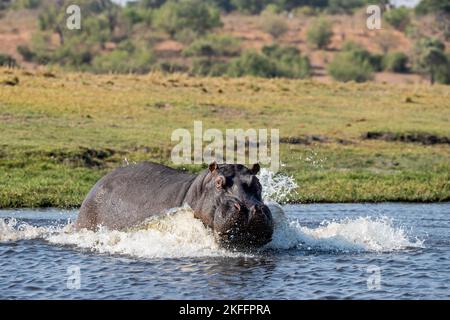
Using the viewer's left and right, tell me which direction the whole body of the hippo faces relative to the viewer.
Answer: facing the viewer and to the right of the viewer
